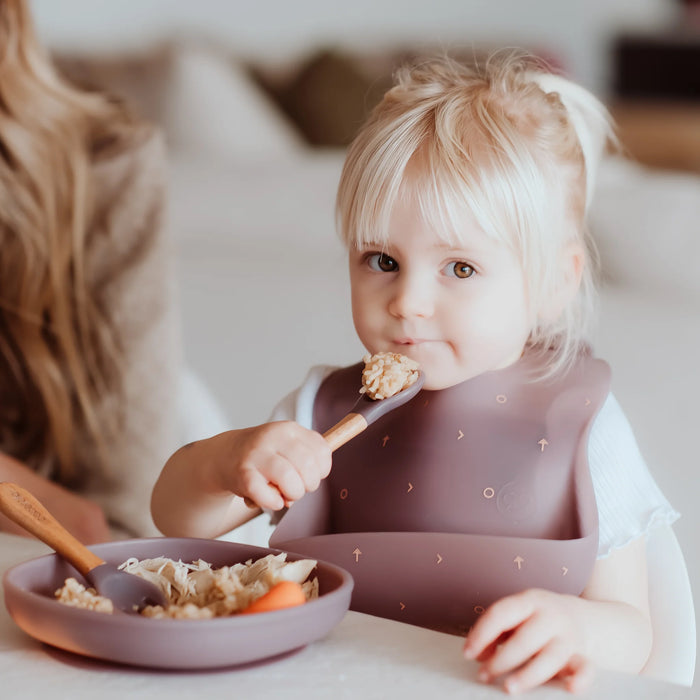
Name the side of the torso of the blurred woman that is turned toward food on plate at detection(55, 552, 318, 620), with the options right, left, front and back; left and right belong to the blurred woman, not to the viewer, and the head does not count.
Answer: front

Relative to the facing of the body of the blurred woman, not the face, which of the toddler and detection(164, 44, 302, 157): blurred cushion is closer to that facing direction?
the toddler

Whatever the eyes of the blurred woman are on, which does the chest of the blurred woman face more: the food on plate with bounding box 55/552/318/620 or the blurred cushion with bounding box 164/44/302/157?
the food on plate

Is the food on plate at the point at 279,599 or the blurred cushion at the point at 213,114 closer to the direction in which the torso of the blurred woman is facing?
the food on plate

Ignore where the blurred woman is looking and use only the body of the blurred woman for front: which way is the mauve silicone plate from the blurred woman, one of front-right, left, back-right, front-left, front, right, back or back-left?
front

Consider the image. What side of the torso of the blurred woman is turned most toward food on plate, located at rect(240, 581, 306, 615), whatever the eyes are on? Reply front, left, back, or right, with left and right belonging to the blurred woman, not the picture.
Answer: front

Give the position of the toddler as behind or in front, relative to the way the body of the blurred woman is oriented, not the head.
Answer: in front
